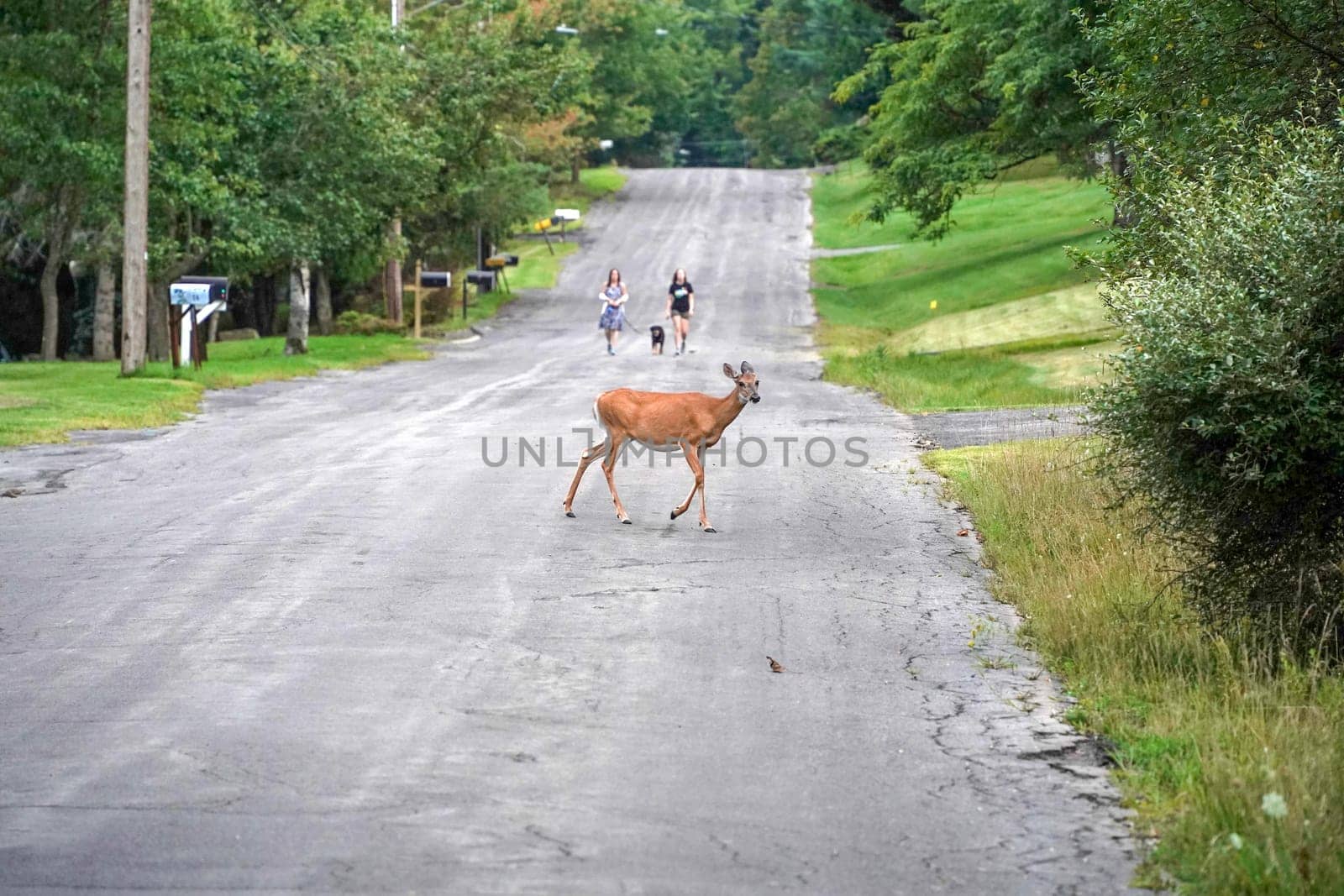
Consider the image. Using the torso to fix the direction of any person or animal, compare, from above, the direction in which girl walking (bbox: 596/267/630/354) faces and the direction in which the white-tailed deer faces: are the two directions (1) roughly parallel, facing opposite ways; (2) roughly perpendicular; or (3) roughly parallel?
roughly perpendicular

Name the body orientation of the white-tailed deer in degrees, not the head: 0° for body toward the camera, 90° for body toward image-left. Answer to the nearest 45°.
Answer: approximately 270°

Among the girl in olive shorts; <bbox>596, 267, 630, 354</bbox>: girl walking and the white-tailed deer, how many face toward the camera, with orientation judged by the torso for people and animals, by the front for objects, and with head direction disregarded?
2

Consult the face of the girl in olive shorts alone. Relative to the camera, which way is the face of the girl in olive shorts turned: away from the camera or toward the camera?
toward the camera

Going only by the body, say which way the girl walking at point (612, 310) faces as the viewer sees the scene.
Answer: toward the camera

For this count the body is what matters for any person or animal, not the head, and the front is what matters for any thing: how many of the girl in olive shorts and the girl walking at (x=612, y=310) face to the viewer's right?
0

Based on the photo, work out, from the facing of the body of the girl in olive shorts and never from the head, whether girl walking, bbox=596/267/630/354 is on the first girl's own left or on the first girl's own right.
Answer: on the first girl's own right

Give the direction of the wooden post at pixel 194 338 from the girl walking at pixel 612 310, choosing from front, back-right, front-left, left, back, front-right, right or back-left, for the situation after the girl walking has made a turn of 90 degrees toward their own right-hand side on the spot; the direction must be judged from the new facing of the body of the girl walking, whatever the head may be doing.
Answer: front-left

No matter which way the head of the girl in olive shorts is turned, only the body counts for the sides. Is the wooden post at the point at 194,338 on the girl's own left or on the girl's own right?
on the girl's own right

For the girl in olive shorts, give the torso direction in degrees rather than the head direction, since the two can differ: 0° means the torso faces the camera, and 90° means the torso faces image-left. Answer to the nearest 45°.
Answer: approximately 0°
